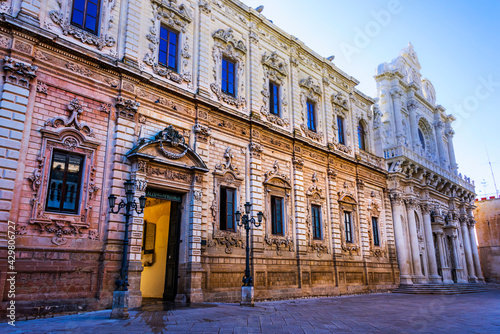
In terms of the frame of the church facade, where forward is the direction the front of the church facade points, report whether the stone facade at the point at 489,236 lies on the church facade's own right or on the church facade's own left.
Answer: on the church facade's own left

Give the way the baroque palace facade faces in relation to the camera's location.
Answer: facing the viewer and to the right of the viewer

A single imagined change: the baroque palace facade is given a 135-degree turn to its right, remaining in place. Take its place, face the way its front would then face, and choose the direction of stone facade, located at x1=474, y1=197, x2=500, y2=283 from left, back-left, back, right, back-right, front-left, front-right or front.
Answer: back-right
